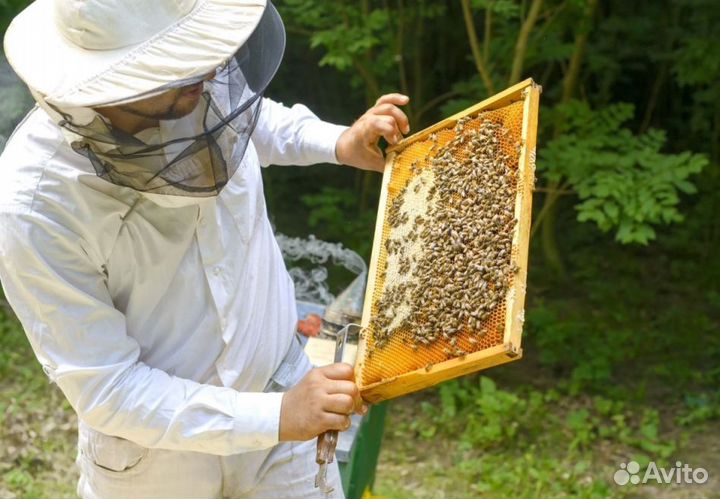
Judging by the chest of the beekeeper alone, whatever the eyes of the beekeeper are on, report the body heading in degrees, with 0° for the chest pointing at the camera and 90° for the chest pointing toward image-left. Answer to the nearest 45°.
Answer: approximately 315°

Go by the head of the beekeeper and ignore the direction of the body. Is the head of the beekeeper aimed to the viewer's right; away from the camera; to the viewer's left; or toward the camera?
to the viewer's right

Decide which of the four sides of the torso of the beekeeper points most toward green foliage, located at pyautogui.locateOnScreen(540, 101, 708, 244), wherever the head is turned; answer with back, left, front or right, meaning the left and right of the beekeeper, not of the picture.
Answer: left

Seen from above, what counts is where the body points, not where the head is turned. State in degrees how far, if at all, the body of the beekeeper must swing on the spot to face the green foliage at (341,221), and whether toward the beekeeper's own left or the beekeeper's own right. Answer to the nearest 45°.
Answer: approximately 135° to the beekeeper's own left

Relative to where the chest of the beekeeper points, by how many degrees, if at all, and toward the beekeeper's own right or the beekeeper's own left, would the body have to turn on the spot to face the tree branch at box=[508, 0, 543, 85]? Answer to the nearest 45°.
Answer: approximately 90° to the beekeeper's own left

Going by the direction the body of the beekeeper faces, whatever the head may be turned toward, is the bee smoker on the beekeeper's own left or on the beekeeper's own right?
on the beekeeper's own left

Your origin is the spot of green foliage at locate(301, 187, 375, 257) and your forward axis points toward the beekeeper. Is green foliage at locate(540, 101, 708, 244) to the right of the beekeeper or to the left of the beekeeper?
left
